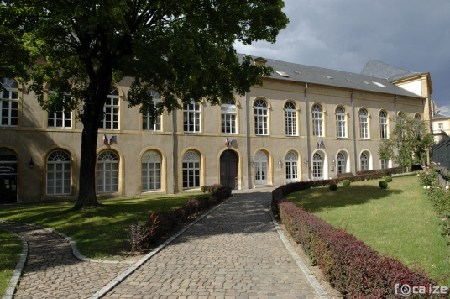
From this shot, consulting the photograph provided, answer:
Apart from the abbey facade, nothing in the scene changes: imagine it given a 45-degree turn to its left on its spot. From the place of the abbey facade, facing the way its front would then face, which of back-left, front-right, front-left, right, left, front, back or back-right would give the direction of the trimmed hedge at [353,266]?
right

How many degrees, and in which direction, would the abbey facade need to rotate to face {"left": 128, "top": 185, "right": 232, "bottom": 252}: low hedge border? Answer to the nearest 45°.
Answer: approximately 45° to its right

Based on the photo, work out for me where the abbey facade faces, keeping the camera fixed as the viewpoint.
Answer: facing the viewer and to the right of the viewer
